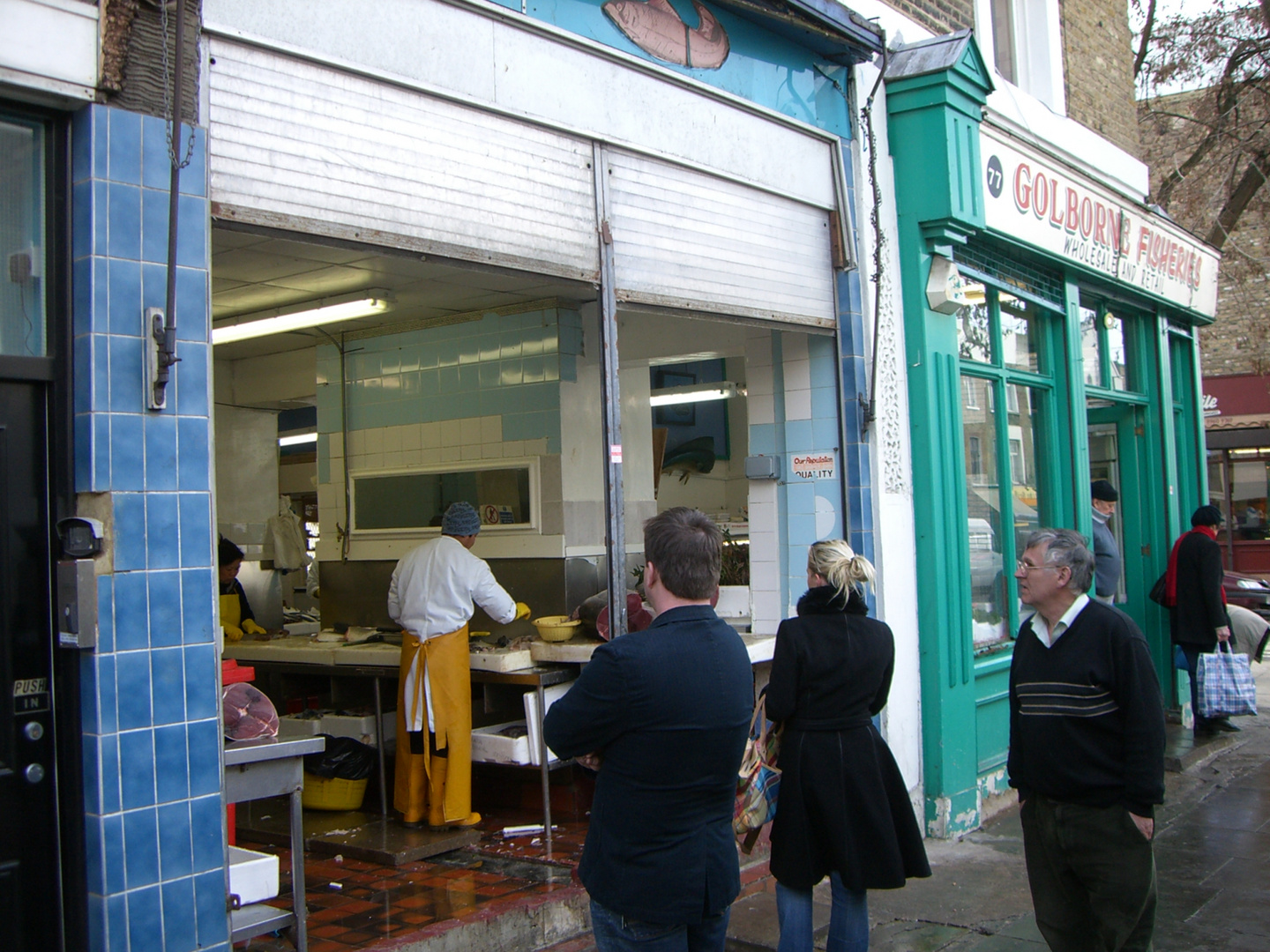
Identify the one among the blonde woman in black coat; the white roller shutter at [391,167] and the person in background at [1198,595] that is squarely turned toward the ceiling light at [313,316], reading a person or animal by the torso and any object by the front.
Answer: the blonde woman in black coat

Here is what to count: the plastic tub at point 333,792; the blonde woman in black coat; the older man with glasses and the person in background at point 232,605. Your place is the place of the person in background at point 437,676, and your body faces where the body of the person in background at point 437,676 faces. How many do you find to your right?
2

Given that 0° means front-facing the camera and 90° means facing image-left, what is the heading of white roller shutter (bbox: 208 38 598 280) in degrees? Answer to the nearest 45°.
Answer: approximately 315°

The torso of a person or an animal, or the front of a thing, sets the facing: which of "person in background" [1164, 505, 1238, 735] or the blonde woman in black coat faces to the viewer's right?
the person in background

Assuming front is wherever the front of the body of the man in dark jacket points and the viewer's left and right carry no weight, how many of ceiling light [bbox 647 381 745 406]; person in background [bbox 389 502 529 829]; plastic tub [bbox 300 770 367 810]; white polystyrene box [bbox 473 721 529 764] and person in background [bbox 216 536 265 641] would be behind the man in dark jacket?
0

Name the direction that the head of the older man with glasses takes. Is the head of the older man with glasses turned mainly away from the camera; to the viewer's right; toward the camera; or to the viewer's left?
to the viewer's left

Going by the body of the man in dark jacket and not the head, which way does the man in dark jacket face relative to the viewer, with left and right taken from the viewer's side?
facing away from the viewer and to the left of the viewer

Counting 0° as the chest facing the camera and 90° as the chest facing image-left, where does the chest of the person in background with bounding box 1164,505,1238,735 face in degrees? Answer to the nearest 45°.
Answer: approximately 270°

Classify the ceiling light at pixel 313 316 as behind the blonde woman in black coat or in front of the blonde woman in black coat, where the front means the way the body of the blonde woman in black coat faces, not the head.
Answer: in front

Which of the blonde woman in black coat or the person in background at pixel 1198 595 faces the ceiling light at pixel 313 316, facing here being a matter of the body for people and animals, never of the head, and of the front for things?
the blonde woman in black coat

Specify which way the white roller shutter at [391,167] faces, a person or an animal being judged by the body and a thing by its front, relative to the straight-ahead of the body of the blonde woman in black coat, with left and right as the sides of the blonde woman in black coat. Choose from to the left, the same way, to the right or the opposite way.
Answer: the opposite way

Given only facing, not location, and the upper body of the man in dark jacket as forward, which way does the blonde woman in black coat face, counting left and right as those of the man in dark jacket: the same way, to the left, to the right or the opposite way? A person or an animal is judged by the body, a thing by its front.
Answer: the same way
